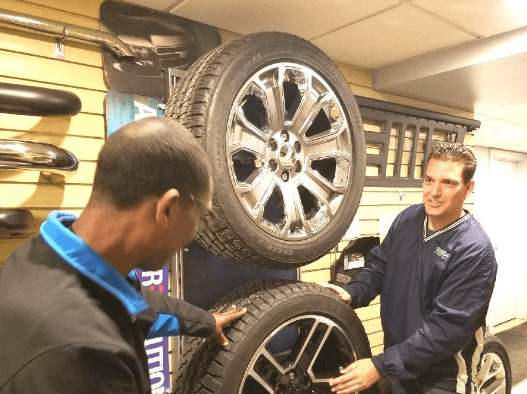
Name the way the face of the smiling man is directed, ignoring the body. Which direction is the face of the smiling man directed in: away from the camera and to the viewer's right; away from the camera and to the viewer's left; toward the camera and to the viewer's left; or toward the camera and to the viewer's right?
toward the camera and to the viewer's left

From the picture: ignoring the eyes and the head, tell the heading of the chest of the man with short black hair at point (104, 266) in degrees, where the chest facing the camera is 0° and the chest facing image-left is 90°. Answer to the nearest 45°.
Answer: approximately 225°

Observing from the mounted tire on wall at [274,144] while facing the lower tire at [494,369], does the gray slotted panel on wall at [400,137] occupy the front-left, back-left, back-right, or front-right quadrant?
front-left

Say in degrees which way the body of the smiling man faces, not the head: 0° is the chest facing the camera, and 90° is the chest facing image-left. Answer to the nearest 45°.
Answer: approximately 45°

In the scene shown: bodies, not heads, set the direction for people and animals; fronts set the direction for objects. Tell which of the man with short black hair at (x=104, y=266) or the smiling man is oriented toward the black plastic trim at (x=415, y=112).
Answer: the man with short black hair

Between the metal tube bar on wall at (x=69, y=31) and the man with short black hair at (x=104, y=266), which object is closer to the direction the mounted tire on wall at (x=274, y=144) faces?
the man with short black hair

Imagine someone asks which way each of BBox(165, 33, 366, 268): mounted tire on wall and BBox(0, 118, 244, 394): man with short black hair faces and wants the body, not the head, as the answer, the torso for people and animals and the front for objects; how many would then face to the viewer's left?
0

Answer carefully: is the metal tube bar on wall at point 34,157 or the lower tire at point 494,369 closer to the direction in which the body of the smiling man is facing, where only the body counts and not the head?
the metal tube bar on wall

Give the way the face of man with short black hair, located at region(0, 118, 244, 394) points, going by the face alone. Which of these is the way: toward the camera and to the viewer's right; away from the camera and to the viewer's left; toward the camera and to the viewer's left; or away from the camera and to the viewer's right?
away from the camera and to the viewer's right

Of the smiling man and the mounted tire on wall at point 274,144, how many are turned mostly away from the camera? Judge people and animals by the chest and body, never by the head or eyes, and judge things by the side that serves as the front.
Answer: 0

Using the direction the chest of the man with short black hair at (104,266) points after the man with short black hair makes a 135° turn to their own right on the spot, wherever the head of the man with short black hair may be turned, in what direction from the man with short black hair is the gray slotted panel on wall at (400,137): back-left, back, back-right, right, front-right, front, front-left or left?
back-left

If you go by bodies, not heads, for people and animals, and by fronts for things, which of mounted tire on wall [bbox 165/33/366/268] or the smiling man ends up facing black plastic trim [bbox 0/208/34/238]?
the smiling man

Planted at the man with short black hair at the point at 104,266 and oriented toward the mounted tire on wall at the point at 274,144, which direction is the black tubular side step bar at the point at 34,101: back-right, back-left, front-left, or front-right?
front-left

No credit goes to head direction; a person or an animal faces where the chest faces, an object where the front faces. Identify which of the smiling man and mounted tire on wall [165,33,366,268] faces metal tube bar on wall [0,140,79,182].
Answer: the smiling man

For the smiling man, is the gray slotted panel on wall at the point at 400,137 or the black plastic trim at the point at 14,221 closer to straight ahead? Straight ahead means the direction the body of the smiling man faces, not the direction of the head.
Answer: the black plastic trim

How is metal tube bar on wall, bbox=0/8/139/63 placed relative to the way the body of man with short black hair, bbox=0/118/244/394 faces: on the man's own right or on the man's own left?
on the man's own left
